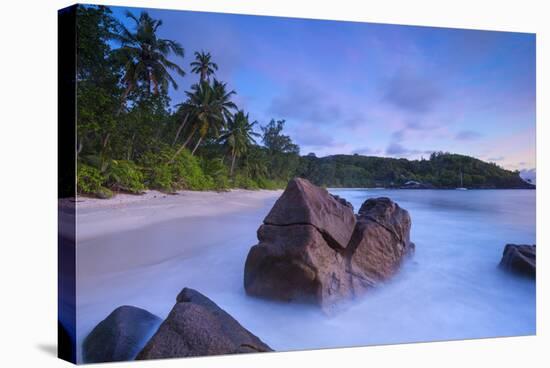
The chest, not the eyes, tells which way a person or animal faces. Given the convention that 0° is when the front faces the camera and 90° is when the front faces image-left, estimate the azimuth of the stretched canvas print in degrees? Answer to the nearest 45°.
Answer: approximately 315°
